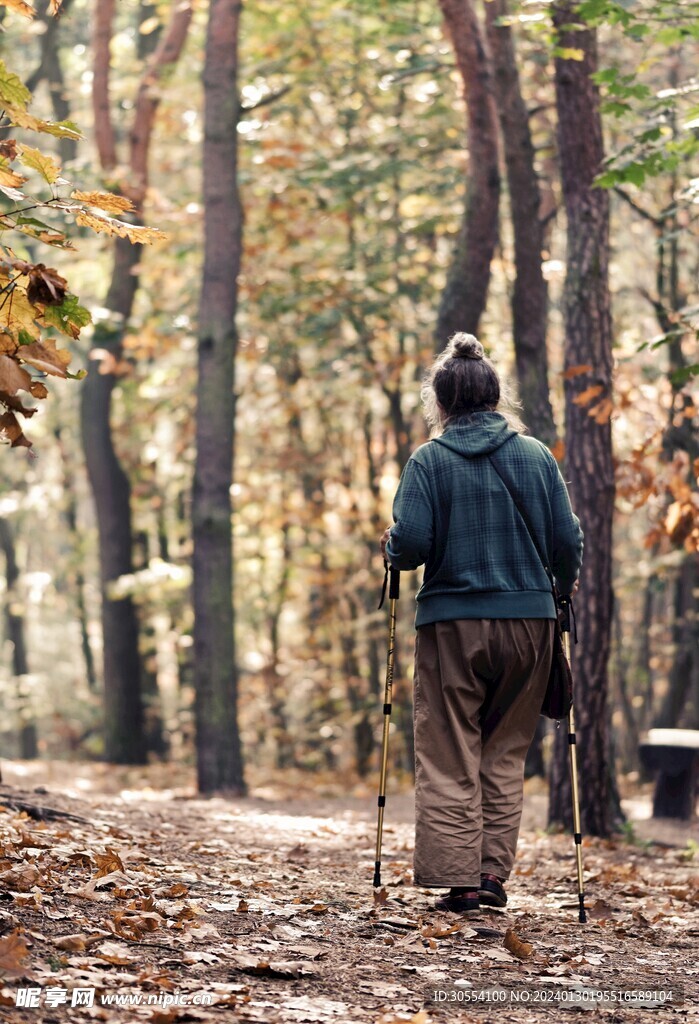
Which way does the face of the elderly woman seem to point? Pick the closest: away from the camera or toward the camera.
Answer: away from the camera

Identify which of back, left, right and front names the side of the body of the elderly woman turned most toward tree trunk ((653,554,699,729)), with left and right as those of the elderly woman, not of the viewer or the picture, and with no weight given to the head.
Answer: front

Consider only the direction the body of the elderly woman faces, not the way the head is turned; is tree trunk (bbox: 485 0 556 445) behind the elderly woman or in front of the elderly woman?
in front

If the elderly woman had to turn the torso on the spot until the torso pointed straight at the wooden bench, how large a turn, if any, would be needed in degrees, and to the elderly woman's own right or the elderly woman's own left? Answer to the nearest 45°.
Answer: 0° — they already face it

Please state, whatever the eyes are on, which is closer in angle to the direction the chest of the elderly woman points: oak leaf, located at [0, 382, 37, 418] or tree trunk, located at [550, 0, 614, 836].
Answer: the tree trunk

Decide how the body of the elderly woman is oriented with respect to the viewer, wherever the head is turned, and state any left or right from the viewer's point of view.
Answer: facing away from the viewer

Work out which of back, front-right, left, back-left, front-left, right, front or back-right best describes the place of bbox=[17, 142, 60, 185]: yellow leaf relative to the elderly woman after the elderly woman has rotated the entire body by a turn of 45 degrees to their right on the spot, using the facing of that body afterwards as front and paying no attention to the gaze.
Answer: back

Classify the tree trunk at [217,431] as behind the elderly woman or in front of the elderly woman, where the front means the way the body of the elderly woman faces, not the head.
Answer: in front

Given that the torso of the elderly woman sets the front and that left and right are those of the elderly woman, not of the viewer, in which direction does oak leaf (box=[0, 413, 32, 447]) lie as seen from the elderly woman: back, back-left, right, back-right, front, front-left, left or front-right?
back-left
